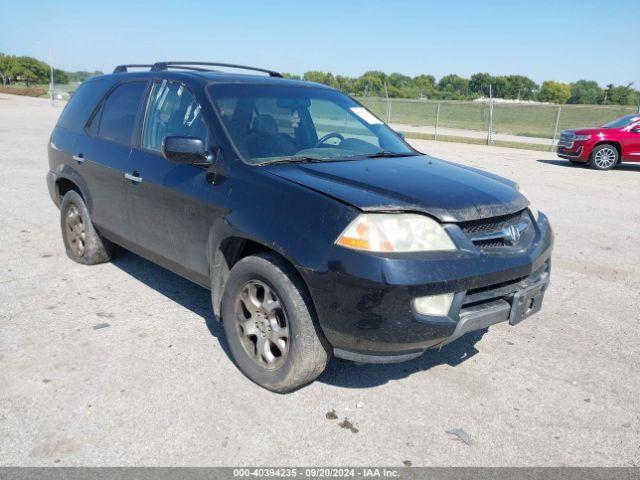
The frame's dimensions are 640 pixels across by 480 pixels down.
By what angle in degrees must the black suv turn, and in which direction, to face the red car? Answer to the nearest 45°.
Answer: approximately 90° to its left

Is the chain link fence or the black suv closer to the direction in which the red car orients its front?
the black suv

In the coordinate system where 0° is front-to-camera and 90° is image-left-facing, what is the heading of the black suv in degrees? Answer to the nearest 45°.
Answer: approximately 315°

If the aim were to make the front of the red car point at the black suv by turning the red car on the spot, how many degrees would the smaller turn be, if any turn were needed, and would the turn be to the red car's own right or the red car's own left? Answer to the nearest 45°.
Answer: approximately 45° to the red car's own left

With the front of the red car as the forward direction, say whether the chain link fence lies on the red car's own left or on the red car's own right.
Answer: on the red car's own right

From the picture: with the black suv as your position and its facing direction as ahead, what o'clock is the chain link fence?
The chain link fence is roughly at 8 o'clock from the black suv.

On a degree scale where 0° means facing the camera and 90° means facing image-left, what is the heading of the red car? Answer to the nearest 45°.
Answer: approximately 45°
